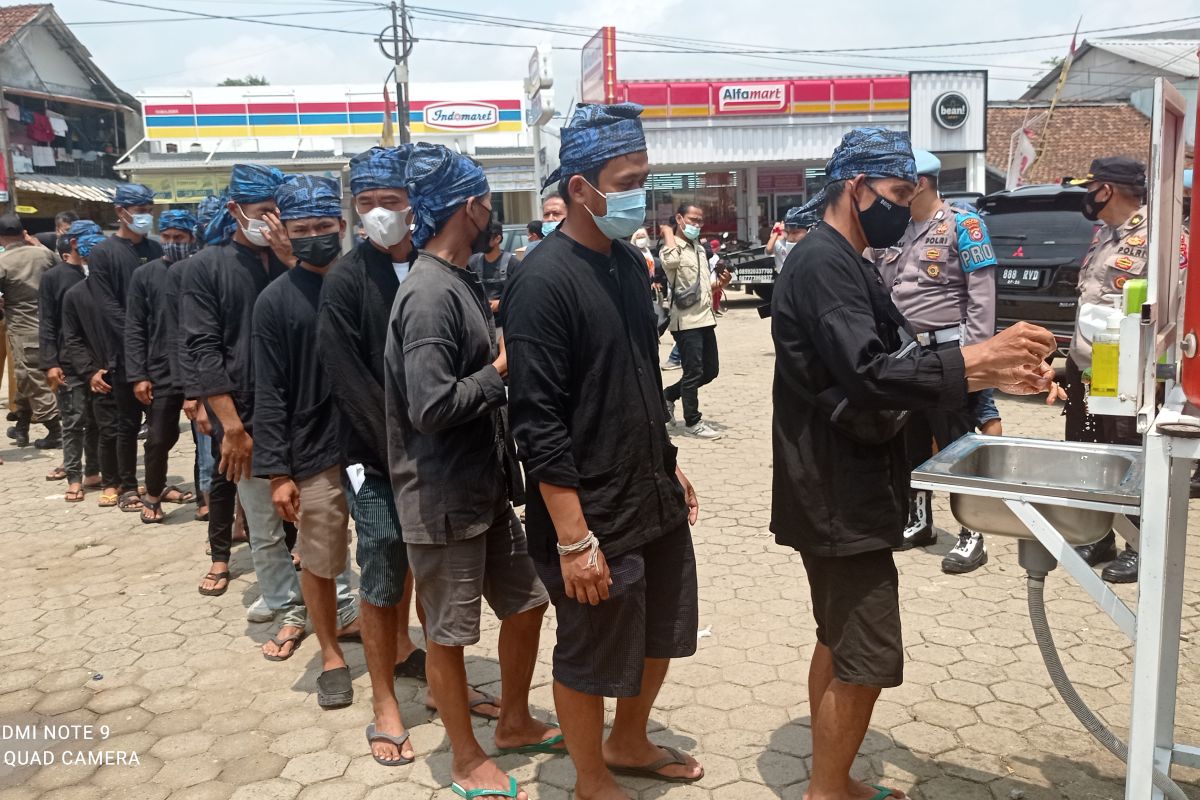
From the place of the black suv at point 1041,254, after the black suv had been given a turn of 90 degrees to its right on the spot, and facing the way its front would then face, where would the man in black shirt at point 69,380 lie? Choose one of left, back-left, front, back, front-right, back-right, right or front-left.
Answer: back-right

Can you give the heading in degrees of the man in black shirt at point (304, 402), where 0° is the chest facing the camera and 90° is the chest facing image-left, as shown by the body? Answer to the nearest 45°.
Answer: approximately 315°

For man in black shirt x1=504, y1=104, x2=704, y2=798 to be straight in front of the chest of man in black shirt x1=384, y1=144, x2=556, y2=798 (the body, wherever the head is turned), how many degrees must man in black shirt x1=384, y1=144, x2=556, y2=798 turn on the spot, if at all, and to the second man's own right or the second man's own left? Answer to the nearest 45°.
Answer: approximately 45° to the second man's own right

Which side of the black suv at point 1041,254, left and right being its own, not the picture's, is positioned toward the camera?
back

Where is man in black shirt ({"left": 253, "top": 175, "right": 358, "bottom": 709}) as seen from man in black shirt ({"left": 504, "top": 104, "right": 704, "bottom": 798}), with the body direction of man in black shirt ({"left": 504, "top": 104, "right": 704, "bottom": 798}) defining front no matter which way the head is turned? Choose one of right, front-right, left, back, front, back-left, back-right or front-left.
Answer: back

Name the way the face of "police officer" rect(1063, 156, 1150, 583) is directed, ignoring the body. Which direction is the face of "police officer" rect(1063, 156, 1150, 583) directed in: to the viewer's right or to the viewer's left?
to the viewer's left

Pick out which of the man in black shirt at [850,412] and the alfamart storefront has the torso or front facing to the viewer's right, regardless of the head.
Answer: the man in black shirt

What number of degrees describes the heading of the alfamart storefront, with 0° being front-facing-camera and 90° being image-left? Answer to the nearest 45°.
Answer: approximately 0°

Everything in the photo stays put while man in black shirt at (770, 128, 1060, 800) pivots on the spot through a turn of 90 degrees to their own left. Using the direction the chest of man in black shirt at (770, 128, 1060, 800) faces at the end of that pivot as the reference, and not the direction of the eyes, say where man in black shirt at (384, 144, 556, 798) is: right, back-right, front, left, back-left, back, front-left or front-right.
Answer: left

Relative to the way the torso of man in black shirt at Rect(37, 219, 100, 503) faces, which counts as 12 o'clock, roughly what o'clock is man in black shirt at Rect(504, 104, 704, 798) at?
man in black shirt at Rect(504, 104, 704, 798) is roughly at 1 o'clock from man in black shirt at Rect(37, 219, 100, 503).

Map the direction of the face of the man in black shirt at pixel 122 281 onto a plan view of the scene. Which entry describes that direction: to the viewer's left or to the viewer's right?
to the viewer's right

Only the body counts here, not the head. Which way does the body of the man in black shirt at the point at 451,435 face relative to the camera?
to the viewer's right

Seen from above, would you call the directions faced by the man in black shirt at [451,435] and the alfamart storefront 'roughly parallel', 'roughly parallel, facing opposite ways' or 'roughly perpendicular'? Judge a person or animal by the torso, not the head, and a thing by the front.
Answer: roughly perpendicular
